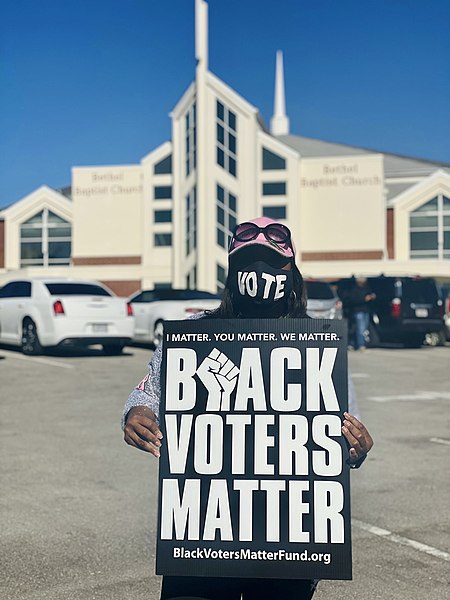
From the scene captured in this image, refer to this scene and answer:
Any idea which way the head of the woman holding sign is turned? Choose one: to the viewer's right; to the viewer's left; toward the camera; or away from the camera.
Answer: toward the camera

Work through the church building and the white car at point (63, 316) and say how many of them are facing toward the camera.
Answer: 1

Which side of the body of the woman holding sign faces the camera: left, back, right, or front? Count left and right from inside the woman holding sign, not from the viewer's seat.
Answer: front

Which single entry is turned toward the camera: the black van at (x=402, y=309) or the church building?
the church building

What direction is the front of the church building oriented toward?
toward the camera

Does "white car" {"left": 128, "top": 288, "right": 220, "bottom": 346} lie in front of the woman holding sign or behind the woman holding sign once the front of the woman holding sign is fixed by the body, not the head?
behind

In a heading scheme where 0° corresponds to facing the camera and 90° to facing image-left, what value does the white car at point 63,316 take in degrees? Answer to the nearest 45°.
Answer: approximately 135°

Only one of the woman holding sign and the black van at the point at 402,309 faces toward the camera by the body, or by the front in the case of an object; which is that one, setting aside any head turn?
the woman holding sign

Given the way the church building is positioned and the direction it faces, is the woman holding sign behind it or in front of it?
in front

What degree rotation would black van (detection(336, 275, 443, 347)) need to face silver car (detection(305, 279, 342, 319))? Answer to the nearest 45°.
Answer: approximately 90° to its left

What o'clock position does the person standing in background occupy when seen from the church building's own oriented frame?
The person standing in background is roughly at 12 o'clock from the church building.

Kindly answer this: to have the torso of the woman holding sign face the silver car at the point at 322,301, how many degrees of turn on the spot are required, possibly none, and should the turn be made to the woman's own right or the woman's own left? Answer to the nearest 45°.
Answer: approximately 180°

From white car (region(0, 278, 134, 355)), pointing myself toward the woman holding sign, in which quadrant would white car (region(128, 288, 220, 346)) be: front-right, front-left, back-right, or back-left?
back-left

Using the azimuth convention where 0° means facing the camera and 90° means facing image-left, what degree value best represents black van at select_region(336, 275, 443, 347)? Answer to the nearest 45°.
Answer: approximately 135°

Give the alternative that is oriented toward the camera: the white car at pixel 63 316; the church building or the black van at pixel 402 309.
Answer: the church building

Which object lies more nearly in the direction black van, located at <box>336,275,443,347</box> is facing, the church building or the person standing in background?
the church building

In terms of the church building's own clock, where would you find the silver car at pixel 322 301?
The silver car is roughly at 12 o'clock from the church building.
